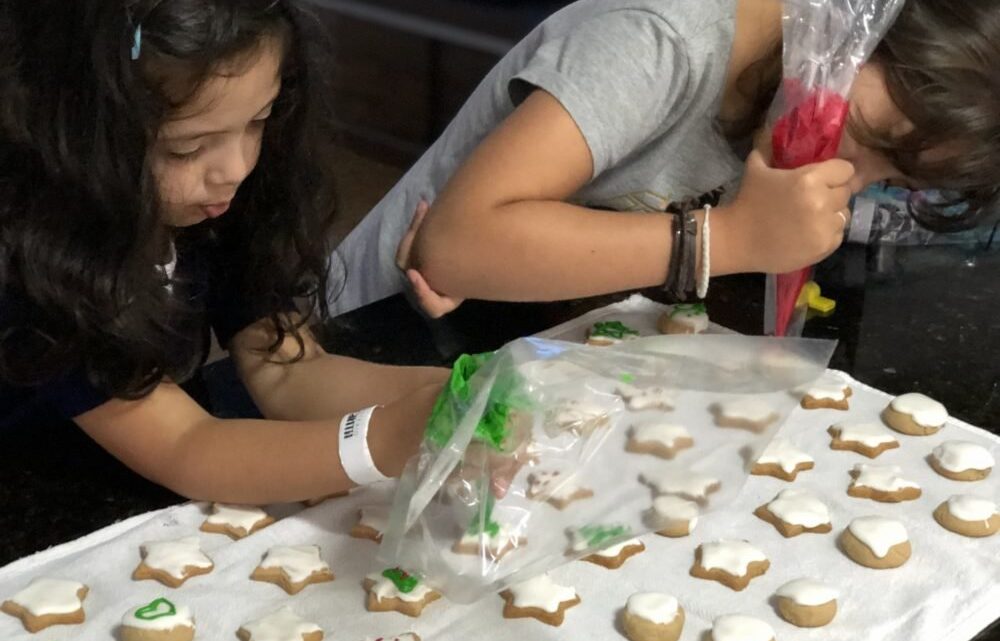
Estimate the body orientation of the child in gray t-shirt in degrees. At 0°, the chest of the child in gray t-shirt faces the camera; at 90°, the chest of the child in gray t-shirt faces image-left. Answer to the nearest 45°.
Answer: approximately 270°

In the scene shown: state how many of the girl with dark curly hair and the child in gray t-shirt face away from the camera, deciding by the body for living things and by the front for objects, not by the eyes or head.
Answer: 0

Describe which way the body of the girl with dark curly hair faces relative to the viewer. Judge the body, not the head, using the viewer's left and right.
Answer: facing the viewer and to the right of the viewer
